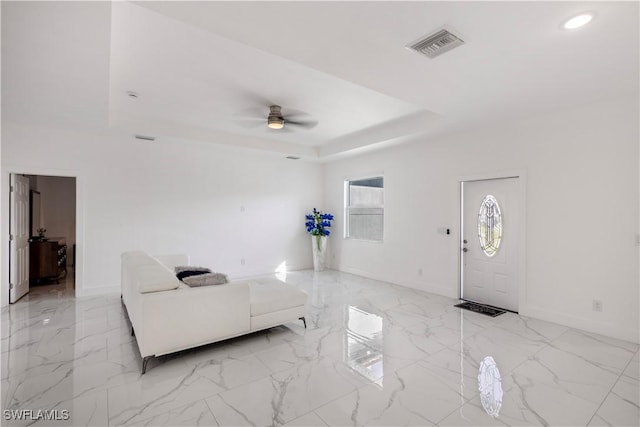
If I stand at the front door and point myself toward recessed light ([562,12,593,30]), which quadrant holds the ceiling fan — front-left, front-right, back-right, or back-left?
front-right

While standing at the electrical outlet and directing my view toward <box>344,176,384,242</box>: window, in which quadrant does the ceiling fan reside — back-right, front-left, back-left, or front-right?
front-left

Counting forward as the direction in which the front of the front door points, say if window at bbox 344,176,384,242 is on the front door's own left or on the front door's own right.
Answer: on the front door's own right

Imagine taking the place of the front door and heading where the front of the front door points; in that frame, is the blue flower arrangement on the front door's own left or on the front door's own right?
on the front door's own right

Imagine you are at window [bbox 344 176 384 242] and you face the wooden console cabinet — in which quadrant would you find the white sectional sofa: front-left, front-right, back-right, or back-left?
front-left

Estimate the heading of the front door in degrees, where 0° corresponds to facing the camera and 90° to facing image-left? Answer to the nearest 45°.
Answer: approximately 45°

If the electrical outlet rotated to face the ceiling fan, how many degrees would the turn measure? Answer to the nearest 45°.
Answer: approximately 45° to its right

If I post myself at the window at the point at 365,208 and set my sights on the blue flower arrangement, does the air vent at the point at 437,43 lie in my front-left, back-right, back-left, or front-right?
back-left

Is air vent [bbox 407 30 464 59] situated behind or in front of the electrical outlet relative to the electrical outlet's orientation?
in front

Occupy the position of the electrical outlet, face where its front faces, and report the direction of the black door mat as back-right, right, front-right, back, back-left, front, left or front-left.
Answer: right

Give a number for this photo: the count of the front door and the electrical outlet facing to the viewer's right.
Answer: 0

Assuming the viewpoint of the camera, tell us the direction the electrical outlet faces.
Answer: facing the viewer

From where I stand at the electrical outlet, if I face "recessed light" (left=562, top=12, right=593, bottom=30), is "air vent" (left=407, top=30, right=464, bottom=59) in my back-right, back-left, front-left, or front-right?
front-right

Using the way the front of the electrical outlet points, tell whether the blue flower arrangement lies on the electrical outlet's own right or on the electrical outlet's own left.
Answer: on the electrical outlet's own right

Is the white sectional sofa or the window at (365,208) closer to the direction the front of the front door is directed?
the white sectional sofa

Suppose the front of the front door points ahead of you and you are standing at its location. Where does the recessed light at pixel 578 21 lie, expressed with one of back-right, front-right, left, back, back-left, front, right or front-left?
front-left

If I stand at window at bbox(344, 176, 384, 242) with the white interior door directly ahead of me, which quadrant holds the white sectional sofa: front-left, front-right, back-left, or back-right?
front-left
